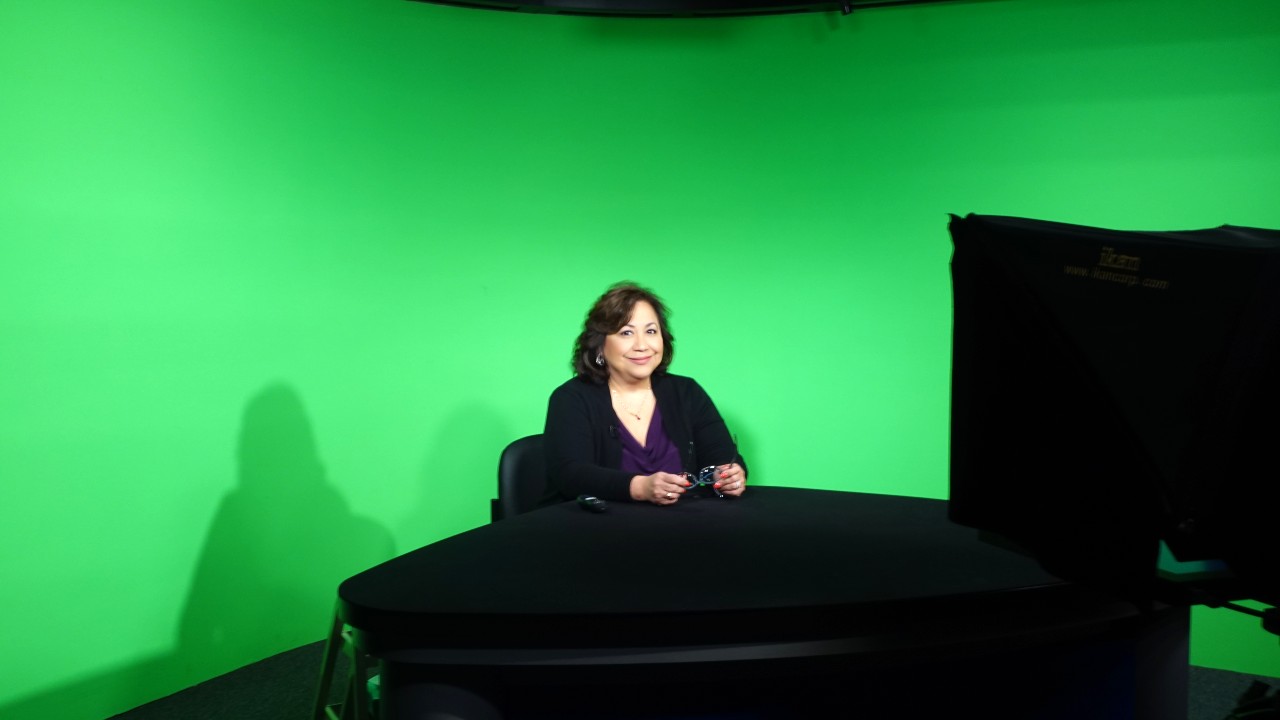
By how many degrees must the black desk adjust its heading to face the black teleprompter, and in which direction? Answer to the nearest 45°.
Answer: approximately 90° to its left

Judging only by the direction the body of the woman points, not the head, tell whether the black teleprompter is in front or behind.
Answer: in front

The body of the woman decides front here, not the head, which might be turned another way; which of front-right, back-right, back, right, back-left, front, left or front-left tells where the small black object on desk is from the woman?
front-right

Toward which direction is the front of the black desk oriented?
toward the camera

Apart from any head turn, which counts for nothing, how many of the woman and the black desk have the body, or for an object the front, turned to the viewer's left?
0

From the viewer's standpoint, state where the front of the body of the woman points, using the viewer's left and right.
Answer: facing the viewer and to the right of the viewer
